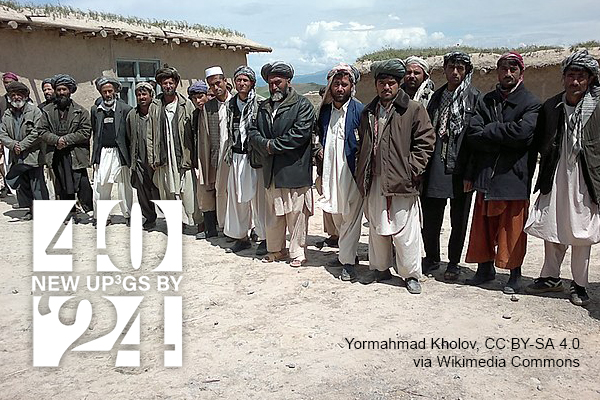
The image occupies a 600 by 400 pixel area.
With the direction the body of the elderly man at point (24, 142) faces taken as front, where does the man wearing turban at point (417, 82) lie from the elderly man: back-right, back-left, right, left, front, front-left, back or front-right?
front-left

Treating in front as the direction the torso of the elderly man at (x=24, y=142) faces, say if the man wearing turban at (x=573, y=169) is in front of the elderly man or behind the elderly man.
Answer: in front

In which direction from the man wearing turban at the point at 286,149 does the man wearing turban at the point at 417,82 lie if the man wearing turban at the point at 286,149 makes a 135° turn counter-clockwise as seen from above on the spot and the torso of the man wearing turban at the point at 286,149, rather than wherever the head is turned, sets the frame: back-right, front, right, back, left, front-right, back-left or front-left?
front

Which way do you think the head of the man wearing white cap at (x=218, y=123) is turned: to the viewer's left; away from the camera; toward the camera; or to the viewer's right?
toward the camera

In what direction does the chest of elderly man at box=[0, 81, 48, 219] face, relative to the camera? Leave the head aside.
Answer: toward the camera

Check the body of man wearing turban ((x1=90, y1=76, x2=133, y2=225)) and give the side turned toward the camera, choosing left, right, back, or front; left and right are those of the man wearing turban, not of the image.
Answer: front

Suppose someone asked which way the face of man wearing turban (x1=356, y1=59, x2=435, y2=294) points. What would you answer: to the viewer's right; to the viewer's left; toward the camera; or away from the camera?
toward the camera

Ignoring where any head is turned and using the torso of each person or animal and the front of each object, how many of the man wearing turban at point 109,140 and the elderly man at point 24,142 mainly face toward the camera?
2

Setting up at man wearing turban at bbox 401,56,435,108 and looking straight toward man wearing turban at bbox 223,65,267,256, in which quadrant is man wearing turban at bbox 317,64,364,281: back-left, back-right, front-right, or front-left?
front-left

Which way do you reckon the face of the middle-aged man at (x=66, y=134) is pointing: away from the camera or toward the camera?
toward the camera

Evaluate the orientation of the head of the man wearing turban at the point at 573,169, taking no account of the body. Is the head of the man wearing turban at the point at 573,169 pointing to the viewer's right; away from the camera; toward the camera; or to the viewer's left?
toward the camera

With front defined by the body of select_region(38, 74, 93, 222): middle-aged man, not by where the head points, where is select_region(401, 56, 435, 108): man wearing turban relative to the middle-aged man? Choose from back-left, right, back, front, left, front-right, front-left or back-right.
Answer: front-left

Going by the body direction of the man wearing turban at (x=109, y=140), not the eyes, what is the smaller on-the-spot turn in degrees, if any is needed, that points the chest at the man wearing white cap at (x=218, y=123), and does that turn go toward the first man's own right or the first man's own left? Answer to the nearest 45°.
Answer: approximately 45° to the first man's own left

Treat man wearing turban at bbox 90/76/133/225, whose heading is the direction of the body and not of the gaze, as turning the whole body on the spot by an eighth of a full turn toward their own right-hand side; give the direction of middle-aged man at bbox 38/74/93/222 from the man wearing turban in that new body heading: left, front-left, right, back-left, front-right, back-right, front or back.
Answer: right

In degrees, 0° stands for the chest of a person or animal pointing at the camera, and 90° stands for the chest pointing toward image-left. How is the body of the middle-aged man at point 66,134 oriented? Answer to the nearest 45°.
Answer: approximately 0°
